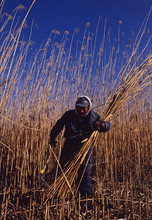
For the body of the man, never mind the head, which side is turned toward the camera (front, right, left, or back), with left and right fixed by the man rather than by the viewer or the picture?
front

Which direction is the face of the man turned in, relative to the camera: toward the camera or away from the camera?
toward the camera
